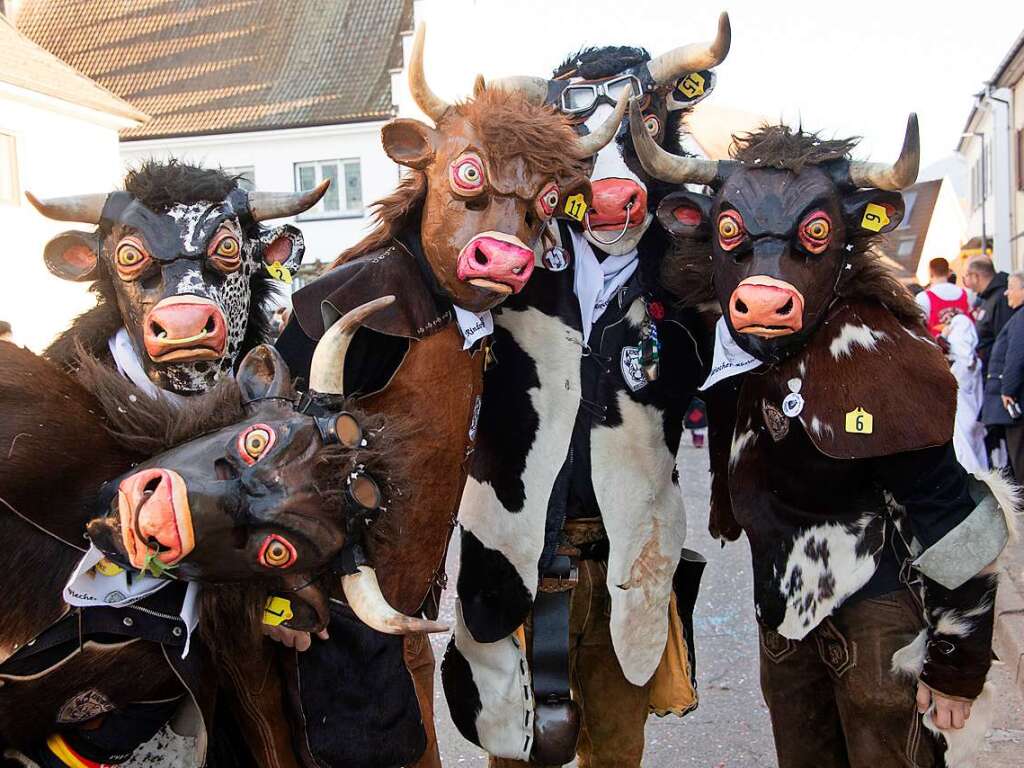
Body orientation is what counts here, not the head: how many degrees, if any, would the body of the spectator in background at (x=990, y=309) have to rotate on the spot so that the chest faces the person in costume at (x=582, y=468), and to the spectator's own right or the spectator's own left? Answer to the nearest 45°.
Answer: approximately 90° to the spectator's own left

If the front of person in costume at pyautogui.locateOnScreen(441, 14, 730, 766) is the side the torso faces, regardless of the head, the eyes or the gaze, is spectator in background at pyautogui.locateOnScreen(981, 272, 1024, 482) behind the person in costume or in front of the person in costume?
behind

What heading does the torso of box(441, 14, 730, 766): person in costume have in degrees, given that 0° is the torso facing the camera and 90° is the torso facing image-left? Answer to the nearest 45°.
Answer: approximately 0°

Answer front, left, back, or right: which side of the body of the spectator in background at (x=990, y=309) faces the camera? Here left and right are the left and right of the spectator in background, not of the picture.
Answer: left

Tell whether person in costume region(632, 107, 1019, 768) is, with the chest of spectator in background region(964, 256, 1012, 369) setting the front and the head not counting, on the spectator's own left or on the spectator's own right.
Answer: on the spectator's own left

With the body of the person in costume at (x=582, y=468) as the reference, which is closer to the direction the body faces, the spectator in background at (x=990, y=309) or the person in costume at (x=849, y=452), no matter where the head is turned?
the person in costume

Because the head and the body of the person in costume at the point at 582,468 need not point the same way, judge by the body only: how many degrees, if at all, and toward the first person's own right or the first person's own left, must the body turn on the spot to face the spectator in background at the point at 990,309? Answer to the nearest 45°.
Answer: approximately 135° to the first person's own left

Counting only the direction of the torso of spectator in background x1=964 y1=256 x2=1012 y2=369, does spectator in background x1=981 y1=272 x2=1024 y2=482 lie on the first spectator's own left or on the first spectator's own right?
on the first spectator's own left

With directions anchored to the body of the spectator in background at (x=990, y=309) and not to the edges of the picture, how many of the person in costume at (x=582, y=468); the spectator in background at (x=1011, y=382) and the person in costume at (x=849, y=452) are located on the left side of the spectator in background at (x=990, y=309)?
3

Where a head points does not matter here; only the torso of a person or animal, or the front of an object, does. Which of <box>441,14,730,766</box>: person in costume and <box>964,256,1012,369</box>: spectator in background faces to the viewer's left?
the spectator in background

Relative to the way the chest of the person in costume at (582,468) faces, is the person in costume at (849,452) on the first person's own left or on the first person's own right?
on the first person's own left
